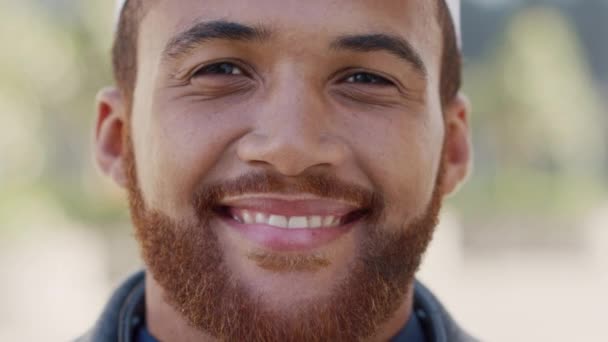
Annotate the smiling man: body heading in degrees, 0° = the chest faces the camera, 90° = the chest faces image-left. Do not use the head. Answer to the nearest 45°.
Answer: approximately 0°
